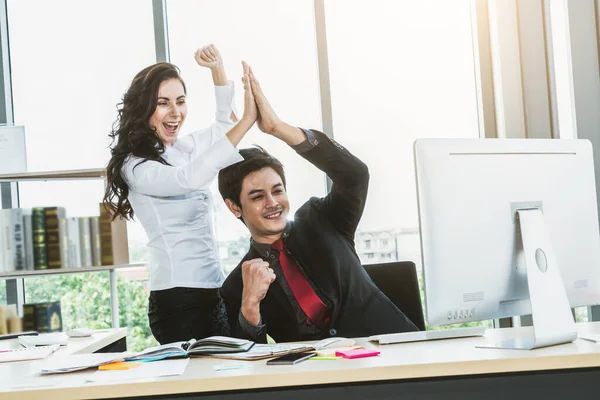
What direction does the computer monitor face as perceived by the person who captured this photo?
facing away from the viewer and to the left of the viewer

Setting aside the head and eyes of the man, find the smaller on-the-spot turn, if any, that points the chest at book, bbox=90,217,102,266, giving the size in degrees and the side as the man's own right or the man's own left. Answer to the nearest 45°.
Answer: approximately 135° to the man's own right

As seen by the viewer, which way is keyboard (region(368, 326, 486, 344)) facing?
away from the camera

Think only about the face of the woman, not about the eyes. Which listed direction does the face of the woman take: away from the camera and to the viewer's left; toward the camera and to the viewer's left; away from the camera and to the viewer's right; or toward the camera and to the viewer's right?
toward the camera and to the viewer's right

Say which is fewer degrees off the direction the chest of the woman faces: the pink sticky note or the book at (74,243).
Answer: the pink sticky note

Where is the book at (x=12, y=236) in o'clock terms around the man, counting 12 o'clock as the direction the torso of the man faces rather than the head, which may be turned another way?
The book is roughly at 4 o'clock from the man.

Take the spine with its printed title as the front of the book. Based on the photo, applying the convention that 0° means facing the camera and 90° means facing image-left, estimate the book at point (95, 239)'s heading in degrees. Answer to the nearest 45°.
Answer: approximately 0°

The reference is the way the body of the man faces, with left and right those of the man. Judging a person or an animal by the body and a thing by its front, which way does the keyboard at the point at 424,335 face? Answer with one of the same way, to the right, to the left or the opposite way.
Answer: the opposite way
